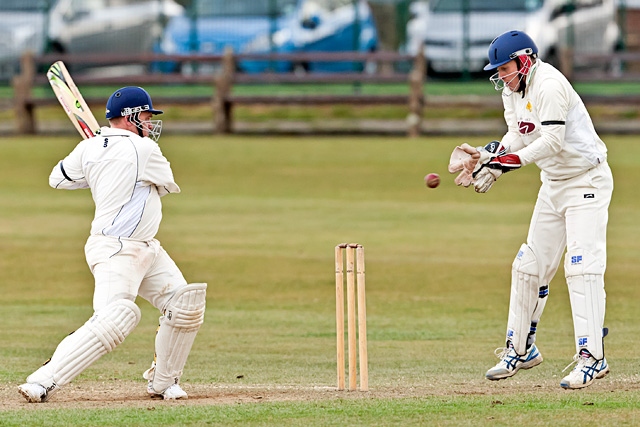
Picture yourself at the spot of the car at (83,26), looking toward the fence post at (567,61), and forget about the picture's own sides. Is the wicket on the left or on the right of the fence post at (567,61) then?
right

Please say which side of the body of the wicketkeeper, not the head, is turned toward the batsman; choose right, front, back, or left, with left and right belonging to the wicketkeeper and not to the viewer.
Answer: front

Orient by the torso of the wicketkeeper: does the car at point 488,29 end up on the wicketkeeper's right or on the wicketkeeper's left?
on the wicketkeeper's right

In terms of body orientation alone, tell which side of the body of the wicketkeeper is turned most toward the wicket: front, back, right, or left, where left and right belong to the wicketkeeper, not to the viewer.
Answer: front

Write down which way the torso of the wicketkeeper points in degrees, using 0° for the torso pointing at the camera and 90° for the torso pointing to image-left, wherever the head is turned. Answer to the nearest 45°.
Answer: approximately 45°

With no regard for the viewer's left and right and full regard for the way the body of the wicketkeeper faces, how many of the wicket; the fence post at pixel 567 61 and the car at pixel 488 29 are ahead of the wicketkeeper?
1
